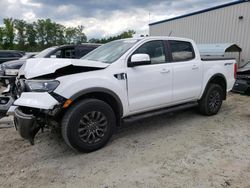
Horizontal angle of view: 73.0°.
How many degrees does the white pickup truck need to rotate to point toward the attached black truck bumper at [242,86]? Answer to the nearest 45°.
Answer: approximately 180°

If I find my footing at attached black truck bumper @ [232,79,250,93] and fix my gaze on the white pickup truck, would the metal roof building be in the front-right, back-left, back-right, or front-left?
back-right

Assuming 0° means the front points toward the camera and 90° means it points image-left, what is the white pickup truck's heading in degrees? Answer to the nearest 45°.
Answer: approximately 45°

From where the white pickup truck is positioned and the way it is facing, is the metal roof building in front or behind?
behind
